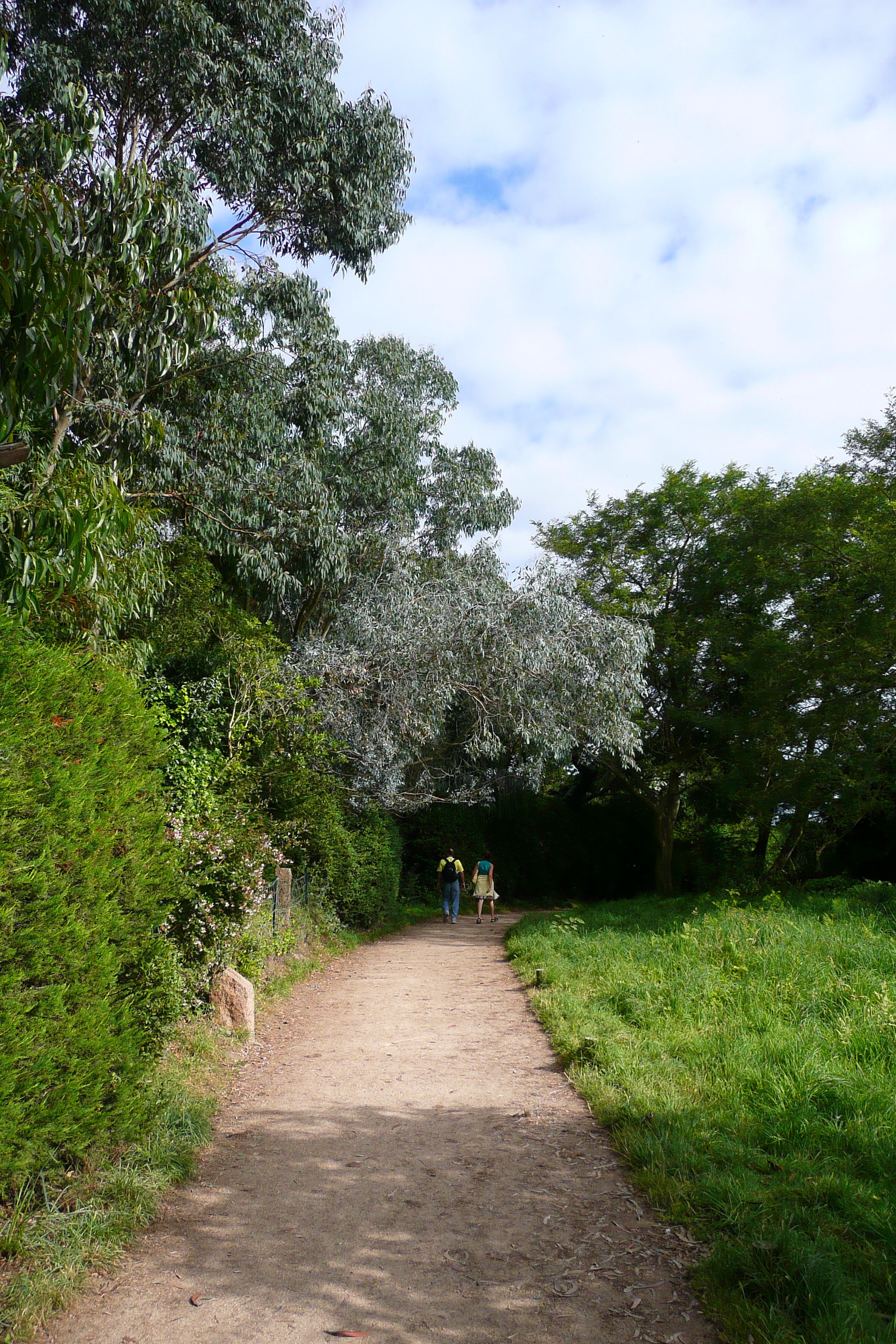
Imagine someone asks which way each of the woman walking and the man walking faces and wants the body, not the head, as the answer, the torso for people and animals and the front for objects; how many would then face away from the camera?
2

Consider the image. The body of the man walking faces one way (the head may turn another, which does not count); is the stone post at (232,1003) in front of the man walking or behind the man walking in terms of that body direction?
behind

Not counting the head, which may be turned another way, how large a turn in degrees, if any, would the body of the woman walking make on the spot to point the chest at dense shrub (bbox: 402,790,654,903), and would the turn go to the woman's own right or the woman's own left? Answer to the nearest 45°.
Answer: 0° — they already face it

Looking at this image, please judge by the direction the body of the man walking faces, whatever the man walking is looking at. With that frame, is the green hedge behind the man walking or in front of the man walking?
behind

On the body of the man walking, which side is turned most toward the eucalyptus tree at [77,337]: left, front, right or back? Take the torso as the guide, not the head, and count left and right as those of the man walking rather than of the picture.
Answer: back

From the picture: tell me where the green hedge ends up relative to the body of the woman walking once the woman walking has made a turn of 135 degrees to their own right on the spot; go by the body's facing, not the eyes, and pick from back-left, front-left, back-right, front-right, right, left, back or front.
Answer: front-right

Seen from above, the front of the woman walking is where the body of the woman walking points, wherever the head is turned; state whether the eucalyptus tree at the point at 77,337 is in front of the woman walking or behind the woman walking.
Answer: behind

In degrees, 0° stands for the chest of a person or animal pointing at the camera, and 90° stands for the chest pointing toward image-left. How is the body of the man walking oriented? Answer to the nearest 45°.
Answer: approximately 180°

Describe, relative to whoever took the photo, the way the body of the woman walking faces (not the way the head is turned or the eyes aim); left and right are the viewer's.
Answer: facing away from the viewer
